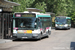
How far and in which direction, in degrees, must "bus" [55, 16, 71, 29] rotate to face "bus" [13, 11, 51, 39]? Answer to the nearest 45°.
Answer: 0° — it already faces it

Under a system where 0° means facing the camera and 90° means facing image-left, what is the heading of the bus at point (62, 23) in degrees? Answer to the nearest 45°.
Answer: approximately 0°
